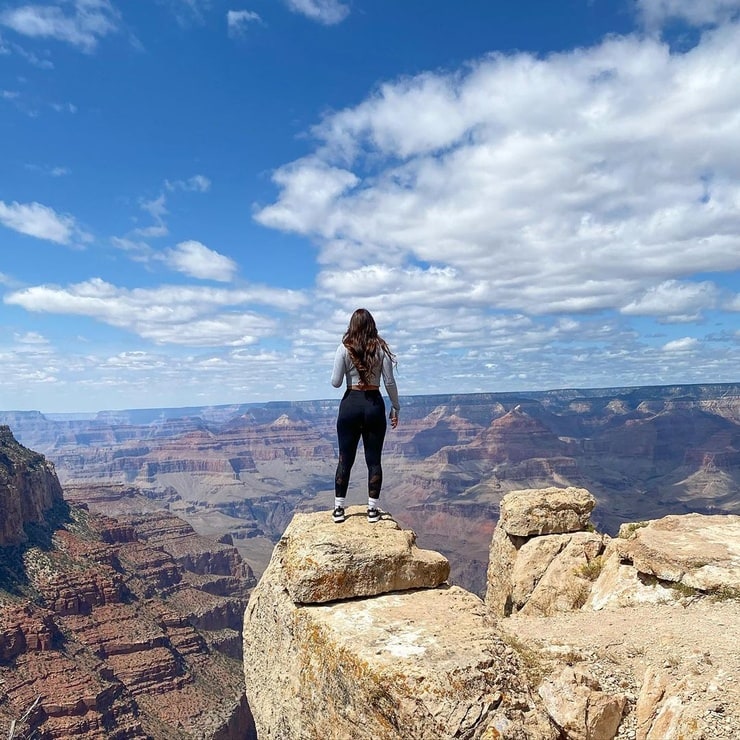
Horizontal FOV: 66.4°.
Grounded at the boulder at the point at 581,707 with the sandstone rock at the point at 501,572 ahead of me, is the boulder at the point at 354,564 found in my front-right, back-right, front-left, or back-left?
front-left

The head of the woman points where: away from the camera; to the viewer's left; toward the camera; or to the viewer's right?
away from the camera

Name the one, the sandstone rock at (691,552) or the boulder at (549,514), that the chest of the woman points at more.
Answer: the boulder

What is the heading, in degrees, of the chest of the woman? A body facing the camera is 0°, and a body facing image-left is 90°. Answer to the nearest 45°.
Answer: approximately 180°

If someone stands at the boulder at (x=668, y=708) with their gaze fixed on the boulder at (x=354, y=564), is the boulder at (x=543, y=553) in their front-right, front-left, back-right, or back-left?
front-right

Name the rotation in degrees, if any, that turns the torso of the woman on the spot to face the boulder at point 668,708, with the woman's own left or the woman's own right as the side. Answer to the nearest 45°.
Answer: approximately 135° to the woman's own right

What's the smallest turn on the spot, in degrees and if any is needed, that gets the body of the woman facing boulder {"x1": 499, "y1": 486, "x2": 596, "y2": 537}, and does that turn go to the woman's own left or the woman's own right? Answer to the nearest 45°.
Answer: approximately 45° to the woman's own right

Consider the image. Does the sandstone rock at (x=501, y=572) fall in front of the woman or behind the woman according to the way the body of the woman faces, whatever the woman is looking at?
in front
